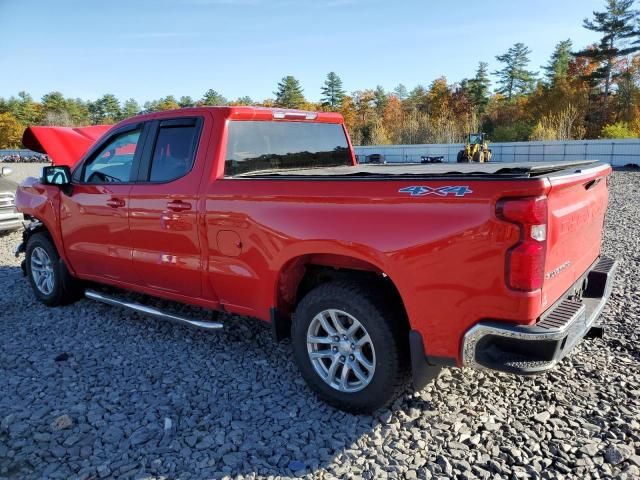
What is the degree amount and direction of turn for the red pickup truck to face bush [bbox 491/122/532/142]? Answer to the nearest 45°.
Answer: approximately 90° to its right

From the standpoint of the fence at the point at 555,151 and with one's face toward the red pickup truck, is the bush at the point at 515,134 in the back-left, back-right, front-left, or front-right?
back-right

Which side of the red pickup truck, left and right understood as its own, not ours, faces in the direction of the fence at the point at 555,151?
right

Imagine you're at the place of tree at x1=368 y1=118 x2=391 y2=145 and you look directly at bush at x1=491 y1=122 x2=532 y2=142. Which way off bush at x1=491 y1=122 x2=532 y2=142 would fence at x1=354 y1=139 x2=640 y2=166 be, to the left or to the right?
right

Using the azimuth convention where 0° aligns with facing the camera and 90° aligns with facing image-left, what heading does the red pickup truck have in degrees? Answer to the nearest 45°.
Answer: approximately 135°

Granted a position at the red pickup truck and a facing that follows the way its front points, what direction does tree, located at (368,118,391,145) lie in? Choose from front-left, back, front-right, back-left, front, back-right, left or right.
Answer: front-right
